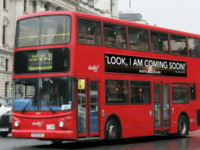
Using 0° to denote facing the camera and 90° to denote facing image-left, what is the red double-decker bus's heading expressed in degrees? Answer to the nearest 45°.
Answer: approximately 45°
